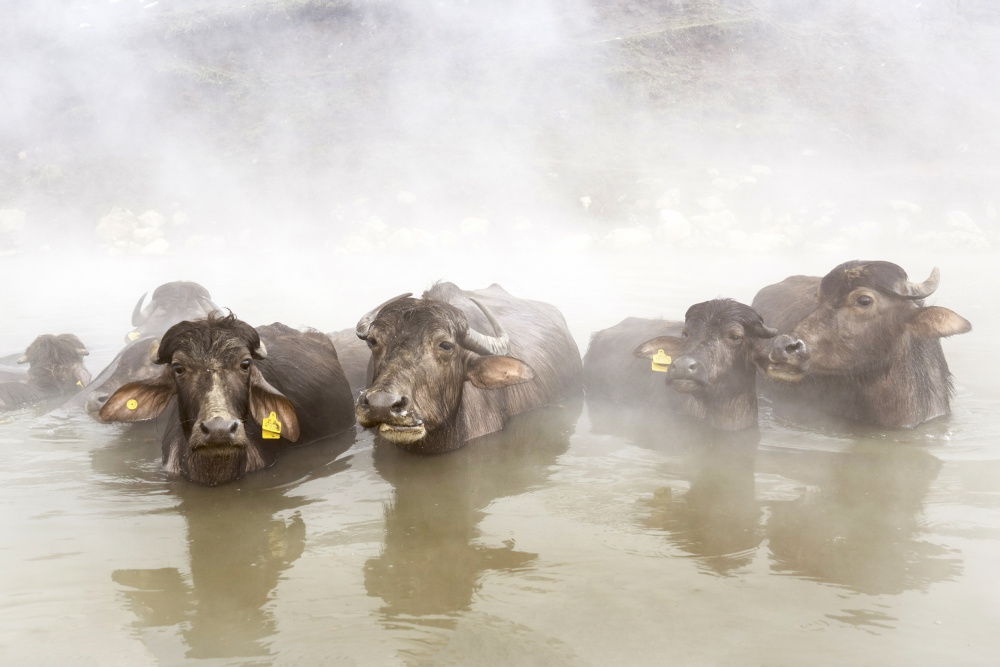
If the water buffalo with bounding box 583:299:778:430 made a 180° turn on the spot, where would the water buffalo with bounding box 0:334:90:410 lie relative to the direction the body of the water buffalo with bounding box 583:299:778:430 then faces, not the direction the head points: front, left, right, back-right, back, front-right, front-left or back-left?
front-left

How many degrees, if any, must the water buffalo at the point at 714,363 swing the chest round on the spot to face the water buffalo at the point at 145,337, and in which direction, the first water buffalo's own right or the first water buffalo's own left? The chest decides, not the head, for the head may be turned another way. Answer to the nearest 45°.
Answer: approximately 135° to the first water buffalo's own right

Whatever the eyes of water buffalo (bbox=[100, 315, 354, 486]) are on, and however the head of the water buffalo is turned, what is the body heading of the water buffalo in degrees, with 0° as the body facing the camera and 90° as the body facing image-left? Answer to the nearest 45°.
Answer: approximately 45°

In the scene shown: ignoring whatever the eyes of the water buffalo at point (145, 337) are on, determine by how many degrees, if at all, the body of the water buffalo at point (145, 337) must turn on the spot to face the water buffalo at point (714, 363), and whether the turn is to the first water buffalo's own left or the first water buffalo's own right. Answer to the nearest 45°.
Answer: approximately 90° to the first water buffalo's own left

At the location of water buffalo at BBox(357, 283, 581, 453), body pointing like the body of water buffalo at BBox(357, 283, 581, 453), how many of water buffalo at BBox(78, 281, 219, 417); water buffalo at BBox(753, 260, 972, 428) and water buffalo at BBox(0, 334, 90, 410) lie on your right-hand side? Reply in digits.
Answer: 2

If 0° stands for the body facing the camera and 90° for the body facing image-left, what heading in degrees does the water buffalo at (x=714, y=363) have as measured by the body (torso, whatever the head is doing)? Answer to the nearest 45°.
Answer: approximately 315°

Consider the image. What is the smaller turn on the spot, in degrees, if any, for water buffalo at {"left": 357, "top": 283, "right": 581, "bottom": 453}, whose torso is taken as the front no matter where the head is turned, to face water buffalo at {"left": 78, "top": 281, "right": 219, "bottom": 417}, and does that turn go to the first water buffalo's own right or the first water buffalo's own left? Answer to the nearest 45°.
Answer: approximately 90° to the first water buffalo's own right

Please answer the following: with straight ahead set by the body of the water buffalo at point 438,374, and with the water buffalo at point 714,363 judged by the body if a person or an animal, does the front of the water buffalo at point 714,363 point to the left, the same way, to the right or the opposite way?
to the left

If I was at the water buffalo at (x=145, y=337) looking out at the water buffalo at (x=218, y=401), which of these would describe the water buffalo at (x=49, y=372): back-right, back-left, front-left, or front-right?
back-right

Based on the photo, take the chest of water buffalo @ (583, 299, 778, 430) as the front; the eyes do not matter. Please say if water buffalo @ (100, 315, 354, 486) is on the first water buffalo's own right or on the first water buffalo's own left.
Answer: on the first water buffalo's own right

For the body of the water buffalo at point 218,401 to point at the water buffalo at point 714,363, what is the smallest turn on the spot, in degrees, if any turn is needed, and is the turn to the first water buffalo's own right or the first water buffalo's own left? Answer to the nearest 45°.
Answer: approximately 135° to the first water buffalo's own left

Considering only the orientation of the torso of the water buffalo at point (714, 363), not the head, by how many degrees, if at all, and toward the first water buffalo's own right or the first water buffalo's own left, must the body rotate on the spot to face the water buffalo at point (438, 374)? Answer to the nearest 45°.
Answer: approximately 90° to the first water buffalo's own right

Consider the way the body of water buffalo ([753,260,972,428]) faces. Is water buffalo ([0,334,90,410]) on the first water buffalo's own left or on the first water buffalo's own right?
on the first water buffalo's own right
